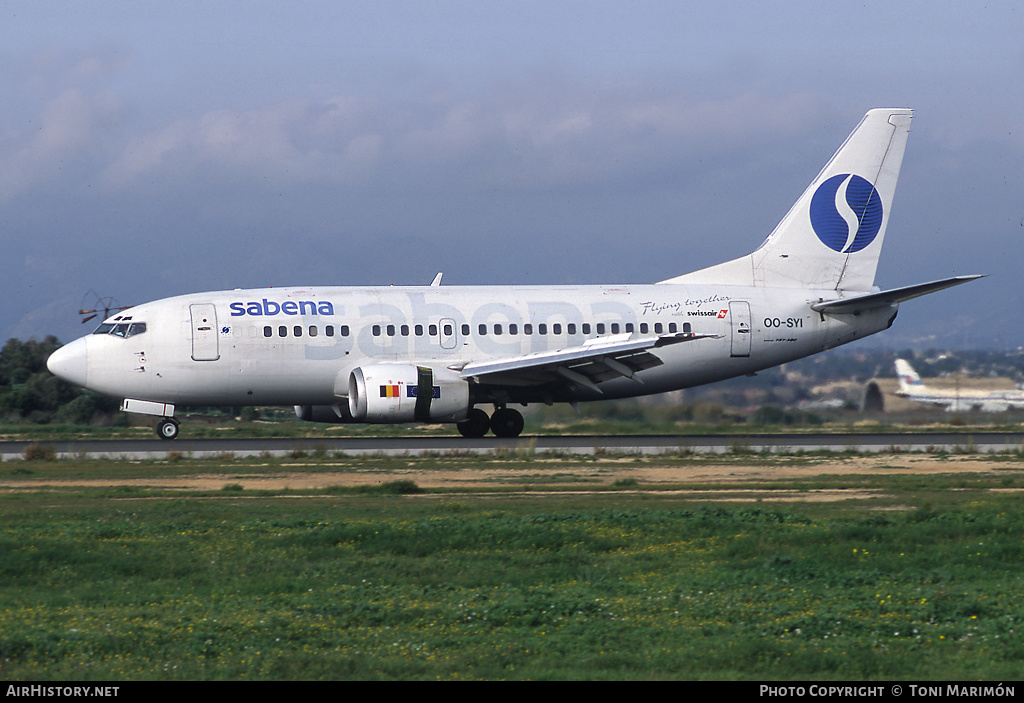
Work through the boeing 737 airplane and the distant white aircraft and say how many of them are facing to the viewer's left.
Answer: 1

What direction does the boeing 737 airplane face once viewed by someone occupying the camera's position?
facing to the left of the viewer

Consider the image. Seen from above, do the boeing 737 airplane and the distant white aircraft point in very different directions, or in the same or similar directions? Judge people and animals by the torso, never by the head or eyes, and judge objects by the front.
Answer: very different directions

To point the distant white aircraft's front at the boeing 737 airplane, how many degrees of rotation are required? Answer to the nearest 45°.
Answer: approximately 135° to its right

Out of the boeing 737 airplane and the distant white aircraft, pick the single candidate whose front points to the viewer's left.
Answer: the boeing 737 airplane

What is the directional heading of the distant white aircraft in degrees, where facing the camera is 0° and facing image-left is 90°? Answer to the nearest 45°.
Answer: approximately 270°
